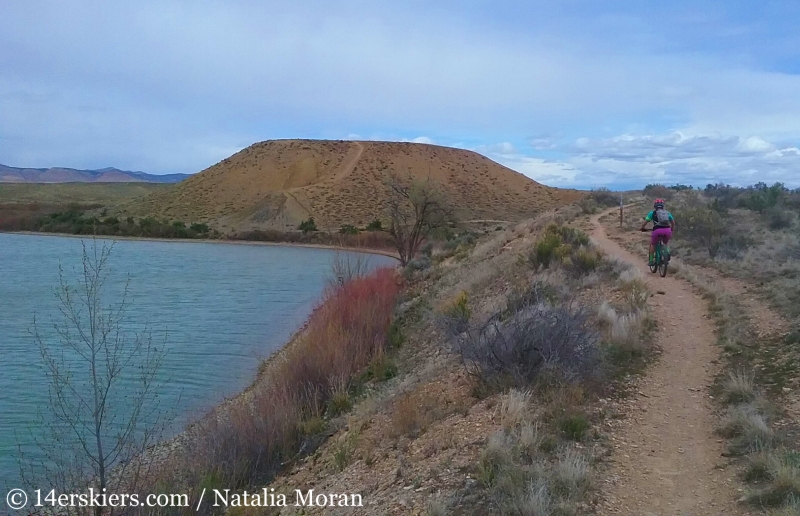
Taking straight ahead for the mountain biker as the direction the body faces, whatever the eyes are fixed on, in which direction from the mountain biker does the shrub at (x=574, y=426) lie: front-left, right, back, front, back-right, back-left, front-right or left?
back-left

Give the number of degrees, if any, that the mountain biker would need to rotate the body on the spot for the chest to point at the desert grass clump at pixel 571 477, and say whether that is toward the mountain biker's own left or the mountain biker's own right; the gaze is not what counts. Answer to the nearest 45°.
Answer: approximately 135° to the mountain biker's own left

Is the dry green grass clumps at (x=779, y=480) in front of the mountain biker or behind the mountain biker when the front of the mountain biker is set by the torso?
behind

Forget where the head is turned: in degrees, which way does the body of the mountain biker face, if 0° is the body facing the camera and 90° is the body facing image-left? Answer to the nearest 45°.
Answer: approximately 135°

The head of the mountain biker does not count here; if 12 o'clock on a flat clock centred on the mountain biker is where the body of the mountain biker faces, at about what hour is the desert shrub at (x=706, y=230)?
The desert shrub is roughly at 2 o'clock from the mountain biker.

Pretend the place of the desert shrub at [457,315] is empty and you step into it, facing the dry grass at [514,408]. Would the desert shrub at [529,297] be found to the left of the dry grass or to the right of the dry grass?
left

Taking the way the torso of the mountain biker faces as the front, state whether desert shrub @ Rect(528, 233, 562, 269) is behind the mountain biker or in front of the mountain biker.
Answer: in front

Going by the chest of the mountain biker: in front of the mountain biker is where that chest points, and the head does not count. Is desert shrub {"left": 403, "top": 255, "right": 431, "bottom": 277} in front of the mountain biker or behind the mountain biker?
in front

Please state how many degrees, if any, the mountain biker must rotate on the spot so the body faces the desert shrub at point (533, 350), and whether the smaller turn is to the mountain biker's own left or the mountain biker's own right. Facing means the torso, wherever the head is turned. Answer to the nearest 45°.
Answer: approximately 135° to the mountain biker's own left
